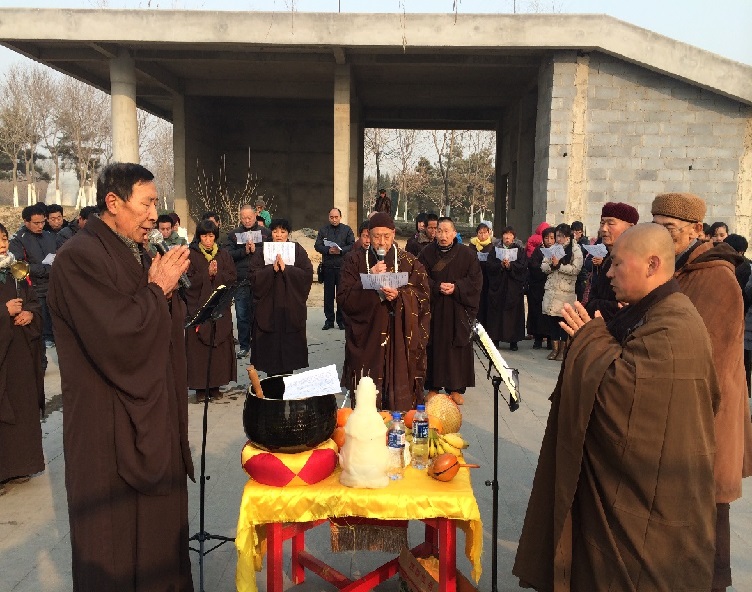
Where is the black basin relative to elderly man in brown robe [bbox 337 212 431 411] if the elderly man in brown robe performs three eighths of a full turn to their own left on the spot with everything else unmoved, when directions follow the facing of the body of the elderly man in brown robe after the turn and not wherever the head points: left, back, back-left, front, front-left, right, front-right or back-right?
back-right

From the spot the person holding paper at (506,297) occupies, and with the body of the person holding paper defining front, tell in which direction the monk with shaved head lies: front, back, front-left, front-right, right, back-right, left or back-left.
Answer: front

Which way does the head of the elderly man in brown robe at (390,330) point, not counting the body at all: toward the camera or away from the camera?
toward the camera

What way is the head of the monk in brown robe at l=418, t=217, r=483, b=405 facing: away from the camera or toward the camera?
toward the camera

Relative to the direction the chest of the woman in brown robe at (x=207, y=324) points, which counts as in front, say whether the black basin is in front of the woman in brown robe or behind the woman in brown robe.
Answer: in front

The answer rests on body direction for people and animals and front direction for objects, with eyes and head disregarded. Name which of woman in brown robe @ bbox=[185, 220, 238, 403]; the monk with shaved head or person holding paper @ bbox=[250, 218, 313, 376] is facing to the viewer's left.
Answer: the monk with shaved head

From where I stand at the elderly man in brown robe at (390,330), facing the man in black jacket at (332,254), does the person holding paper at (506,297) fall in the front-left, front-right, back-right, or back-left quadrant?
front-right

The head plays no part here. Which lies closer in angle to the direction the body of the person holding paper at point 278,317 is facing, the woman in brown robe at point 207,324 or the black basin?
the black basin

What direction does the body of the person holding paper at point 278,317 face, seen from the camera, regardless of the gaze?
toward the camera

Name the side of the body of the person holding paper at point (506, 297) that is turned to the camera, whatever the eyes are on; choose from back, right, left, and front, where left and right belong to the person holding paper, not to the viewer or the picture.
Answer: front

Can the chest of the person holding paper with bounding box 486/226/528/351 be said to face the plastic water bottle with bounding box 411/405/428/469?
yes
